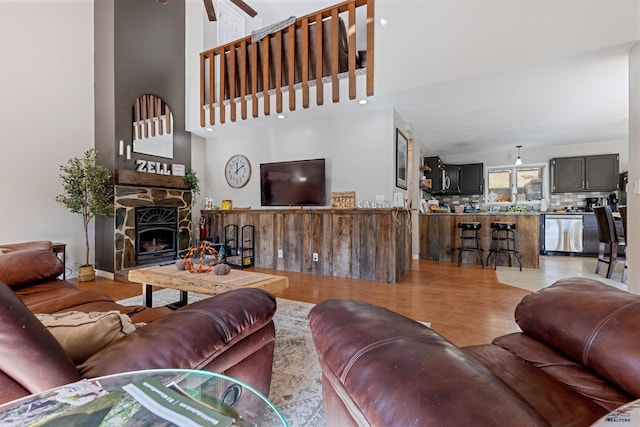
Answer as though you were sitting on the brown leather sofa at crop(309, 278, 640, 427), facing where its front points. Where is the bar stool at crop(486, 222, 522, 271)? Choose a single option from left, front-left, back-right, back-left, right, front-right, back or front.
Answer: front-right

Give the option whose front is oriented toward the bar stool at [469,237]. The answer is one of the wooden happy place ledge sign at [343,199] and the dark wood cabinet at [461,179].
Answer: the dark wood cabinet

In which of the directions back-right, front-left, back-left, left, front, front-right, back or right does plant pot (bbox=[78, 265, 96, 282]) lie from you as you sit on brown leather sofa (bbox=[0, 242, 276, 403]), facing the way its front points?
front-left

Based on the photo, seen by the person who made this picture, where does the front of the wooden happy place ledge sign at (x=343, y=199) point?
facing the viewer

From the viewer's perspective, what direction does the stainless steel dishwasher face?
toward the camera

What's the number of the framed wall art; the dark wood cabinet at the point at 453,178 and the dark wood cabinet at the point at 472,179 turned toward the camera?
2

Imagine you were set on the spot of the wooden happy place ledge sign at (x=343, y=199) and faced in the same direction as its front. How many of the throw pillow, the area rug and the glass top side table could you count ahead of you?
3

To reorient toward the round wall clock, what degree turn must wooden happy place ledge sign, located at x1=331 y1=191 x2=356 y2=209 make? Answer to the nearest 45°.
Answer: approximately 135° to its right

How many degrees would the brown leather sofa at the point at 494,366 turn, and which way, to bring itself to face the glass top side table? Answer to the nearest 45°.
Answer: approximately 90° to its left

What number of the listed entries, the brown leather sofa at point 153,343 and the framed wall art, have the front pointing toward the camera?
0

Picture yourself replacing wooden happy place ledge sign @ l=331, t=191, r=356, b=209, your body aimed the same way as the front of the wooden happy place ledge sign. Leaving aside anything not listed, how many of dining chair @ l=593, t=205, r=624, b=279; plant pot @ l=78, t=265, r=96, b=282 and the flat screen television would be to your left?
1

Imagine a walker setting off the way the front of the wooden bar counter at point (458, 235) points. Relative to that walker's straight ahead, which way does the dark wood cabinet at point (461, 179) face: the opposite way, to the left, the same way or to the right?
the same way

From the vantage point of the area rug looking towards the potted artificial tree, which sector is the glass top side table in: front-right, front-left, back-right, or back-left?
back-left

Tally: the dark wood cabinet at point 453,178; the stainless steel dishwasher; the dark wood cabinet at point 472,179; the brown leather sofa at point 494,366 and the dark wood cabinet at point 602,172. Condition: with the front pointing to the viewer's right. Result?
0

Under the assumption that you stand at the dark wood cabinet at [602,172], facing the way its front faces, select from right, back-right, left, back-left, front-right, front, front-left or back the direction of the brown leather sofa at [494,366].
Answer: front

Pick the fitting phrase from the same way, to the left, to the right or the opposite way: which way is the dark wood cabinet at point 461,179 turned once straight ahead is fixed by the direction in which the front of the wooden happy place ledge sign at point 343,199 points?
the same way

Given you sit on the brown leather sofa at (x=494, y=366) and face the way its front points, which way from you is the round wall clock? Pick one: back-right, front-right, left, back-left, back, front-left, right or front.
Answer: front
